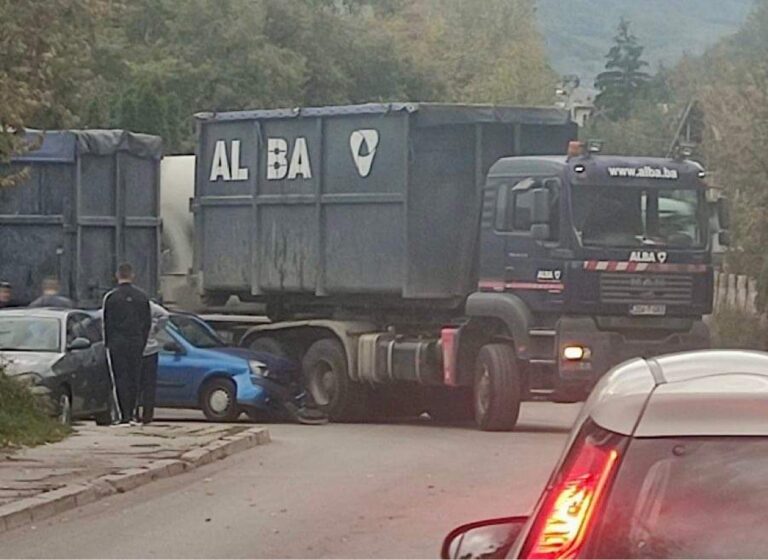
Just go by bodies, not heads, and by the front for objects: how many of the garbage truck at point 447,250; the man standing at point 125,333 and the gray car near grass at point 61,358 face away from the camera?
1

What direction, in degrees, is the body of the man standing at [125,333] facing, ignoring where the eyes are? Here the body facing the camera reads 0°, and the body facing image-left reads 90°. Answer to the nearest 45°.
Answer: approximately 180°

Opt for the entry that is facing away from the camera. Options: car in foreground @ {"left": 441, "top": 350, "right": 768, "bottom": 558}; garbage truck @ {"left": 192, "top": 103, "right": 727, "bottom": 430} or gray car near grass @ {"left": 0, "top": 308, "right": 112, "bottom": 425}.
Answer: car in foreground @ {"left": 441, "top": 350, "right": 768, "bottom": 558}

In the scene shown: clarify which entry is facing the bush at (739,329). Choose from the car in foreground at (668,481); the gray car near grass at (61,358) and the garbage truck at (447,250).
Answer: the car in foreground at (668,481)

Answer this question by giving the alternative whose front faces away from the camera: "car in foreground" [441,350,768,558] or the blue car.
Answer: the car in foreground

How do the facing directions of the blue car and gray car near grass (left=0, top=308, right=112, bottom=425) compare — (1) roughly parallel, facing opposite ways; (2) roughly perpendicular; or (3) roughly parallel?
roughly perpendicular

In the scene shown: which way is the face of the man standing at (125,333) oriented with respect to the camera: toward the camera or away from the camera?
away from the camera

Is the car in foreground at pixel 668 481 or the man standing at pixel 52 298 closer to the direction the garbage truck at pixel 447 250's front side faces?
the car in foreground

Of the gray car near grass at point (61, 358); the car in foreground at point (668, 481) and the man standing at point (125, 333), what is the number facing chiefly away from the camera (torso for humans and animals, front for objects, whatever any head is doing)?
2

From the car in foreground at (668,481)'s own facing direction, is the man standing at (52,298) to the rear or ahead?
ahead

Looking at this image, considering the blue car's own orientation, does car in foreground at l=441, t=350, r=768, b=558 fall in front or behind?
in front

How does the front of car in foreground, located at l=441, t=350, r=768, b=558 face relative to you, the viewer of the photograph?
facing away from the viewer
